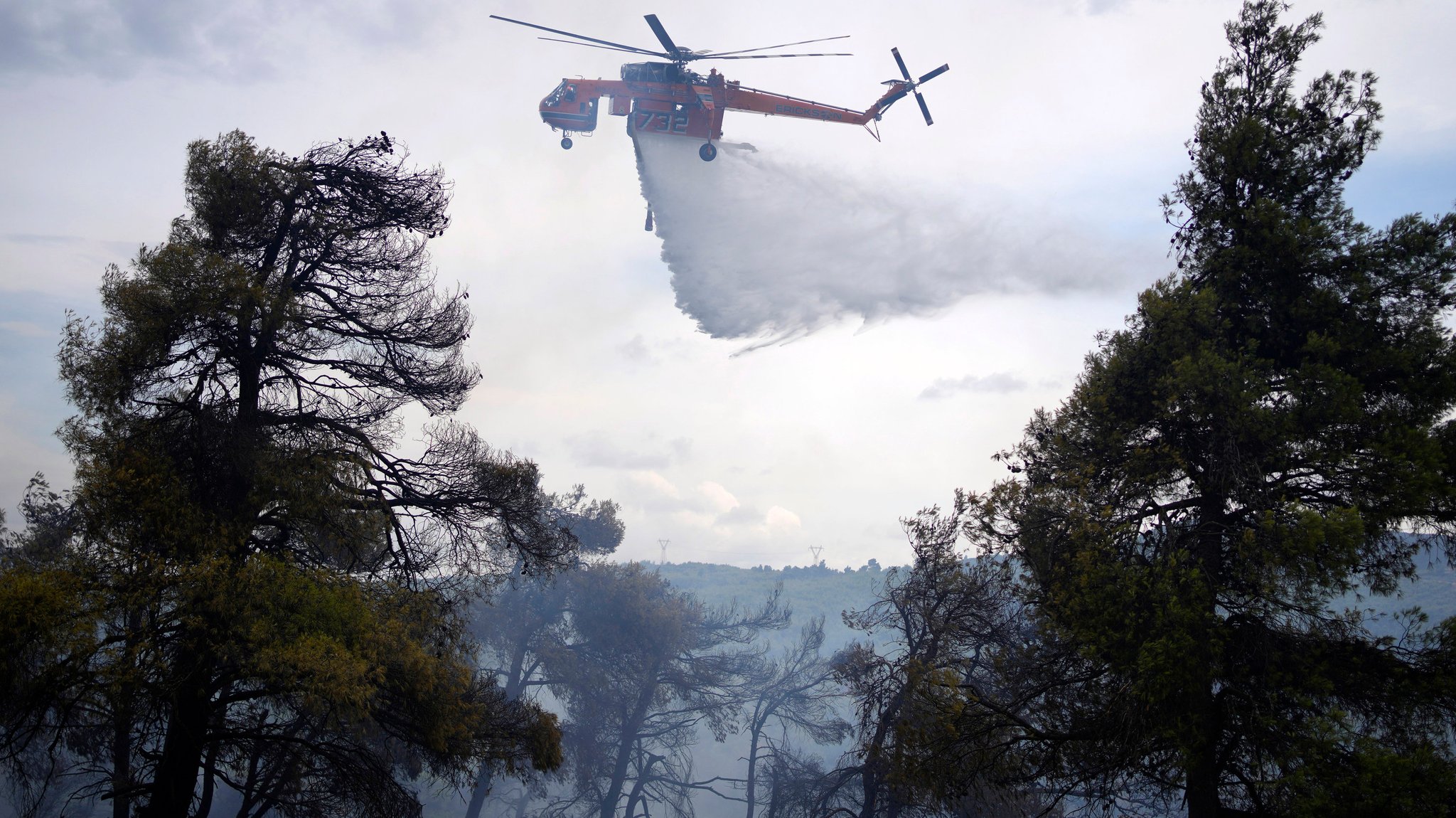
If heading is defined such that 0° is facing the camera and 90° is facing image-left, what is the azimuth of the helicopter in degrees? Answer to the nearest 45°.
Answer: approximately 90°

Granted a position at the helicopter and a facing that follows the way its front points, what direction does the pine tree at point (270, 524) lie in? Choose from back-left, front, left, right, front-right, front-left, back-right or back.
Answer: left

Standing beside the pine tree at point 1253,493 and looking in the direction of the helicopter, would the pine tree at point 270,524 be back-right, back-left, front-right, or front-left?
front-left

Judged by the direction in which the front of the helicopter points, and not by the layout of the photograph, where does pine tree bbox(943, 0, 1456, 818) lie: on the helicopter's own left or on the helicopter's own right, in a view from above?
on the helicopter's own left

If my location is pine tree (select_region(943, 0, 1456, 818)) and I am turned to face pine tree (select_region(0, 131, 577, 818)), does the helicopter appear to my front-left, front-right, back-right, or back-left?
front-right
